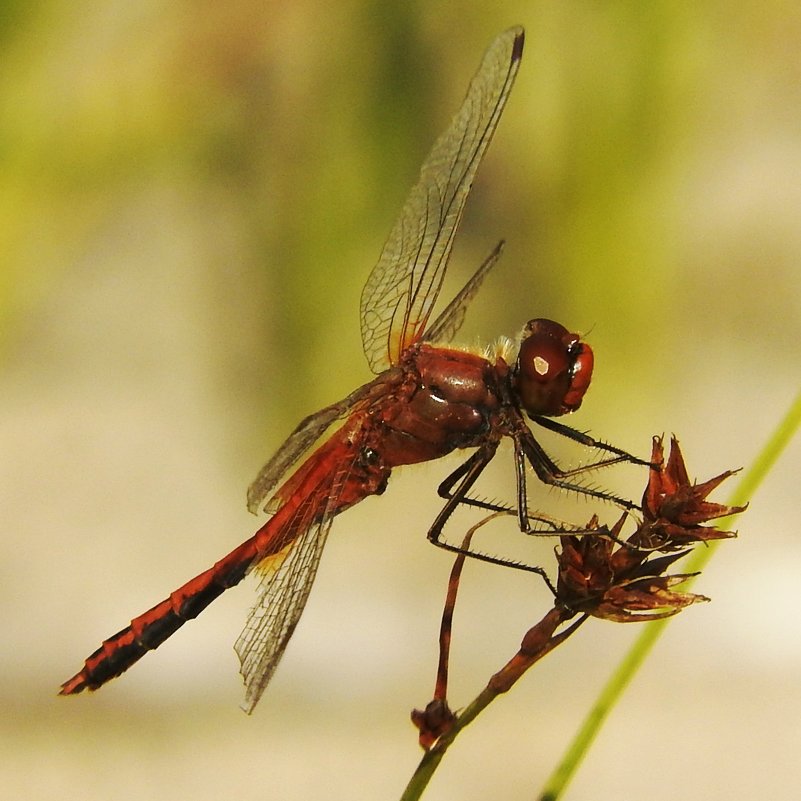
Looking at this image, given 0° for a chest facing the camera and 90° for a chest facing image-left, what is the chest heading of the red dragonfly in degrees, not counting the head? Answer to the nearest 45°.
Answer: approximately 270°
